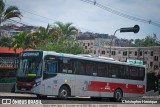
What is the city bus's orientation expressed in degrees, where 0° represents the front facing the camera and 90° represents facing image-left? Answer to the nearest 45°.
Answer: approximately 45°

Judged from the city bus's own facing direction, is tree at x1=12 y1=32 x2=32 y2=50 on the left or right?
on its right

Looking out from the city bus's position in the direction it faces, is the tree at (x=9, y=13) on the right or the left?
on its right
